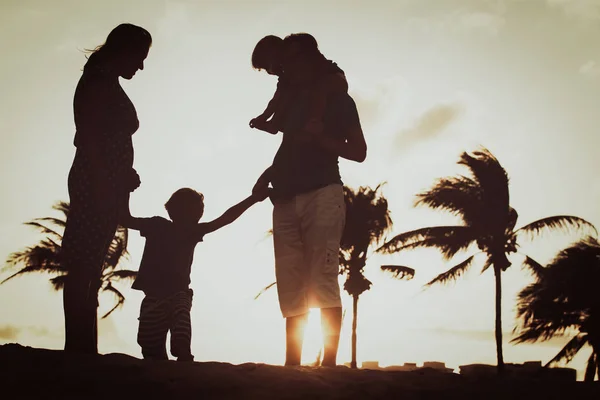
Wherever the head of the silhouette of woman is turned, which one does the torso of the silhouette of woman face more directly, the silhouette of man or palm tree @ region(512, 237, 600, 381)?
the silhouette of man

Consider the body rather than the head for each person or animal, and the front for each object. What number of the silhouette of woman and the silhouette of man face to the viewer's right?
1

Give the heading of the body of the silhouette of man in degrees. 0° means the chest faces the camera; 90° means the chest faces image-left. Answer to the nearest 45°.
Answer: approximately 45°

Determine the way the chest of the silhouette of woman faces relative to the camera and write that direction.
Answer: to the viewer's right

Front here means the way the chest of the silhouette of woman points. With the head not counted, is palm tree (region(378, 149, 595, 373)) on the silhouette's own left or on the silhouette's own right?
on the silhouette's own left

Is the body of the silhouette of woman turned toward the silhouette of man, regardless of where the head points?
yes

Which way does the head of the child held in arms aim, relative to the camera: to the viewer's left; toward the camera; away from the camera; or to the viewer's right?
to the viewer's left

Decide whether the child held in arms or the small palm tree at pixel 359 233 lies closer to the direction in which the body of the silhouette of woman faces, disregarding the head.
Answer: the child held in arms
